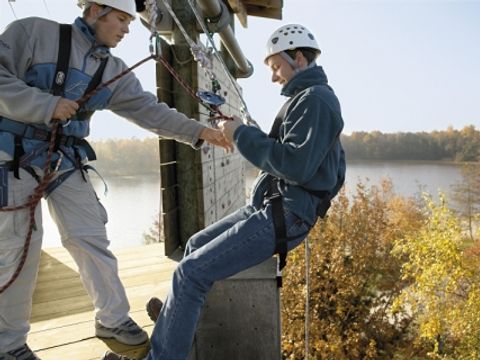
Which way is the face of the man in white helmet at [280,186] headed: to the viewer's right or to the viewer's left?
to the viewer's left

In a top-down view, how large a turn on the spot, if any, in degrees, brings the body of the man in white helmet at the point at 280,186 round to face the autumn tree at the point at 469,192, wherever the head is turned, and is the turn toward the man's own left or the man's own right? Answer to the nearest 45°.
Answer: approximately 135° to the man's own right

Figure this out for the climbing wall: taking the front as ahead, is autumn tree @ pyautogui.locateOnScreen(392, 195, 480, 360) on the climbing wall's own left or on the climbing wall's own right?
on the climbing wall's own left

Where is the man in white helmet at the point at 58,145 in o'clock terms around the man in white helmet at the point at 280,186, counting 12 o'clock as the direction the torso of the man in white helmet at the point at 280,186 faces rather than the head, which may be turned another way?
the man in white helmet at the point at 58,145 is roughly at 12 o'clock from the man in white helmet at the point at 280,186.

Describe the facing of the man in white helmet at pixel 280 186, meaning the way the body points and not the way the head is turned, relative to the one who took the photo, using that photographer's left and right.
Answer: facing to the left of the viewer

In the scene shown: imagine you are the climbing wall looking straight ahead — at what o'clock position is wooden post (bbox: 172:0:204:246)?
The wooden post is roughly at 2 o'clock from the climbing wall.

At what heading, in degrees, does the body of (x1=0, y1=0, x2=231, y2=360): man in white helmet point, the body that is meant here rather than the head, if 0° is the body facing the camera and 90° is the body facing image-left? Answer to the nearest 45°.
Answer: approximately 315°

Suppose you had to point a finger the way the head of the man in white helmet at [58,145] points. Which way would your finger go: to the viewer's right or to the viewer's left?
to the viewer's right

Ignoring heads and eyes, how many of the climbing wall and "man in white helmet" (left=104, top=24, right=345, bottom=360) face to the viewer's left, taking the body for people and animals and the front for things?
1
